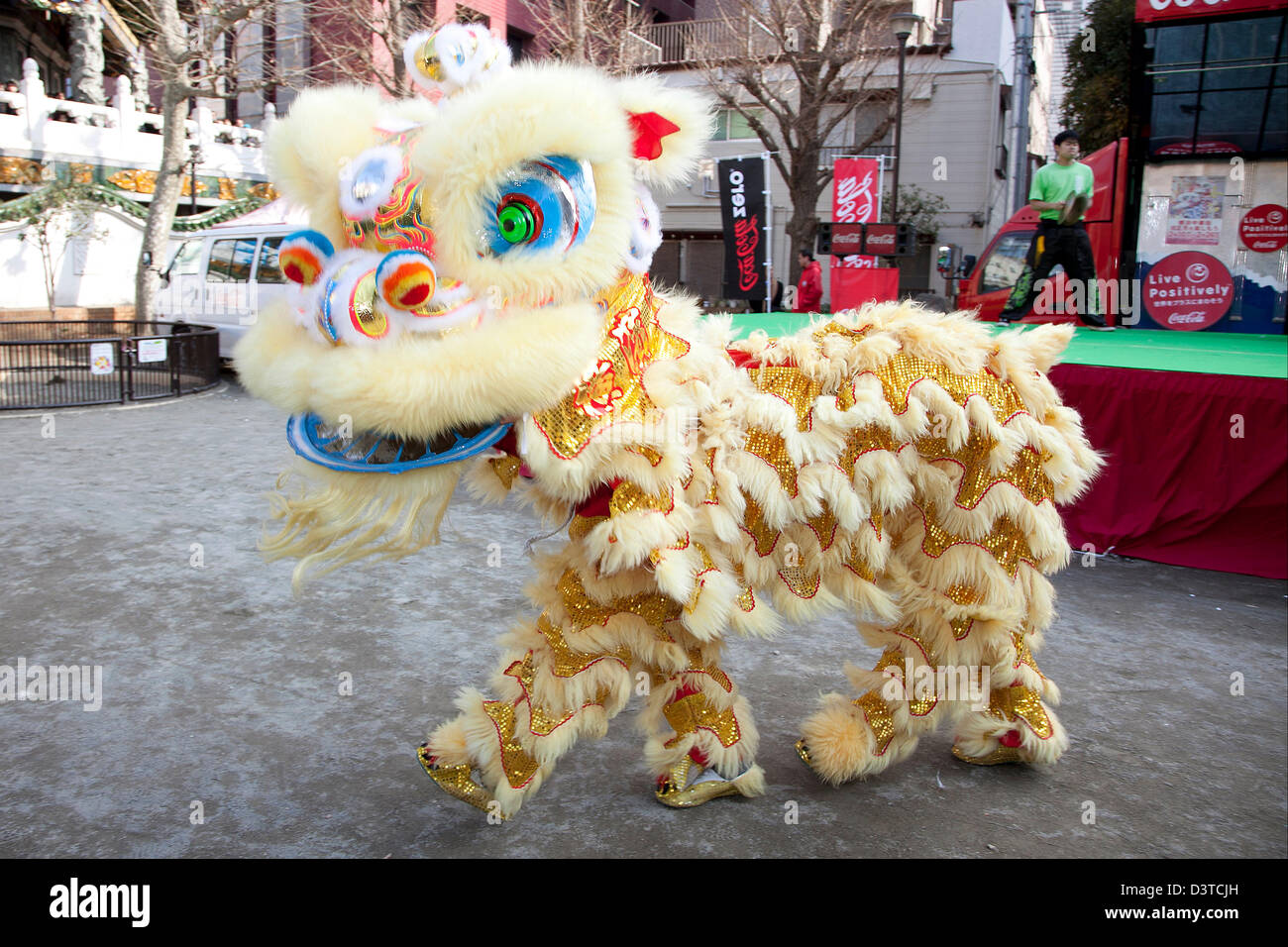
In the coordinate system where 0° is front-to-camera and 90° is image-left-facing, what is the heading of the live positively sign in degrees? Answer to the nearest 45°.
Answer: approximately 0°

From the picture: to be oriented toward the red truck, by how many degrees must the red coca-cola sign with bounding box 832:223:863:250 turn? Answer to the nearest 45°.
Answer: approximately 45° to its left

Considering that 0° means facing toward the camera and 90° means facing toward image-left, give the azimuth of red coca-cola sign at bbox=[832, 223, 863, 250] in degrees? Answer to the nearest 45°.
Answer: approximately 0°

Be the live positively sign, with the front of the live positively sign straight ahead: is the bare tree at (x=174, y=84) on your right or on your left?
on your right

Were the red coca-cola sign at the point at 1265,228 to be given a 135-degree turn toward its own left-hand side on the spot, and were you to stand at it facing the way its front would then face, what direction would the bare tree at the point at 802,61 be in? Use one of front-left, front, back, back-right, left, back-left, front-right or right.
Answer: left

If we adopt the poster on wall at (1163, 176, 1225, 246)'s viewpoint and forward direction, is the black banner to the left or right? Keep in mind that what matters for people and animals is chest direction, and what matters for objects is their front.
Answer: on its right

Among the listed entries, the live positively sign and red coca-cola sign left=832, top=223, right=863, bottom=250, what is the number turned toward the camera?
2
